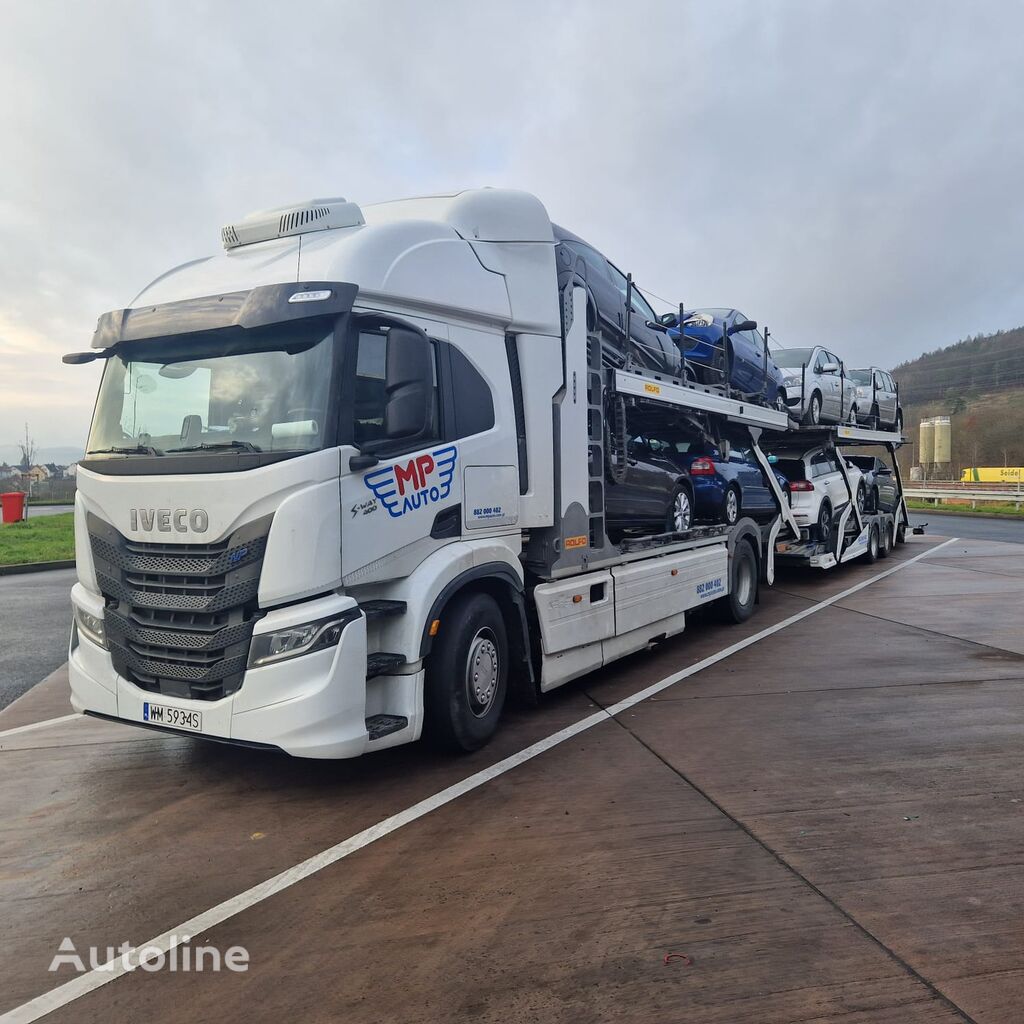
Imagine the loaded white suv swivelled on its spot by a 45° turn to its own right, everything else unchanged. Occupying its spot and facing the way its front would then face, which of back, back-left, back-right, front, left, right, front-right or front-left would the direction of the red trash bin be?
back

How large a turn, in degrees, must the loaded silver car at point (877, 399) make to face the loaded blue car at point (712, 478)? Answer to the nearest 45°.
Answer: approximately 45° to its left

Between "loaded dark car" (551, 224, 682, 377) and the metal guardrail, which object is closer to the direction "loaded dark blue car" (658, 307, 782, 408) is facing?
the loaded dark car

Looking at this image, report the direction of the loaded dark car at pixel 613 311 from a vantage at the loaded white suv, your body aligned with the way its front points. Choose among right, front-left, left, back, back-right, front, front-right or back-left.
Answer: back-right

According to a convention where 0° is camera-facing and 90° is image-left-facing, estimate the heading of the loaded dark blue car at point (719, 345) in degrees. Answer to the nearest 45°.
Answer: approximately 45°

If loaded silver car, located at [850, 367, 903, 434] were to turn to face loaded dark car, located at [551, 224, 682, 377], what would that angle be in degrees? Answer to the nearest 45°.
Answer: approximately 45° to its left

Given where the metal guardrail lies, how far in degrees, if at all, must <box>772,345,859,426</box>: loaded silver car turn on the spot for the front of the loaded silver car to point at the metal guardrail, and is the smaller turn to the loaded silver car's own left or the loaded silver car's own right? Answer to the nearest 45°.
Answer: approximately 135° to the loaded silver car's own right

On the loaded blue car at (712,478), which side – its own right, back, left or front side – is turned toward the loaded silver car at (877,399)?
front

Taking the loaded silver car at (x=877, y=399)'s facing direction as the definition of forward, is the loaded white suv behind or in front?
in front

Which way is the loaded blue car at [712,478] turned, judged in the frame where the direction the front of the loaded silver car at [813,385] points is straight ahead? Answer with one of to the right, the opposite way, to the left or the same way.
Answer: the opposite way

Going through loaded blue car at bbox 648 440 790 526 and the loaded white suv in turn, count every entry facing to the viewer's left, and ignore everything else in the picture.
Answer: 0

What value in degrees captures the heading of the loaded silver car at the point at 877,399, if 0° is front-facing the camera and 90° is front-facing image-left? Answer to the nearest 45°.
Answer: approximately 45°
